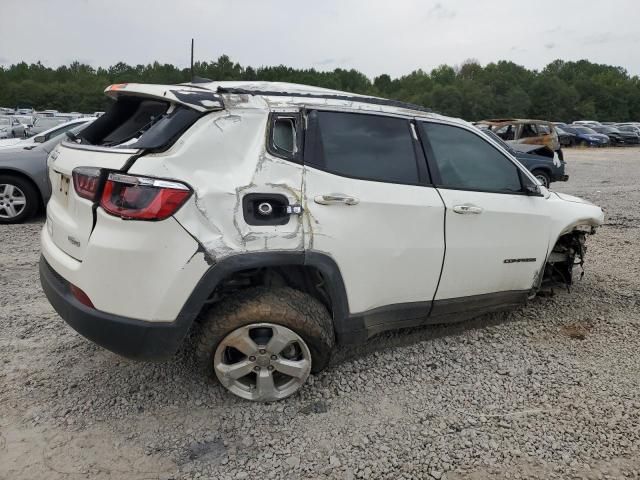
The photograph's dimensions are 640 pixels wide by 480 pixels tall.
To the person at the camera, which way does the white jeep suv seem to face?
facing away from the viewer and to the right of the viewer

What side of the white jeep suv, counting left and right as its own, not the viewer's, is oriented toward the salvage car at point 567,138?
front

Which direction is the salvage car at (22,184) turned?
to the viewer's left

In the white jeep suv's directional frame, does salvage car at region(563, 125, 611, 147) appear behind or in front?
in front

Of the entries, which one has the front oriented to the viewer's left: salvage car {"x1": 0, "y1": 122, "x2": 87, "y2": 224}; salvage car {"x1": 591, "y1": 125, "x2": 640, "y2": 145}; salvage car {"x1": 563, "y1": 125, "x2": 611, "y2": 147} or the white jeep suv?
salvage car {"x1": 0, "y1": 122, "x2": 87, "y2": 224}

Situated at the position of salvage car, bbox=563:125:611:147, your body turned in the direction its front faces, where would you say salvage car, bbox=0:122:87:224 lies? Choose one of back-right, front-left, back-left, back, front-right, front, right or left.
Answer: front-right

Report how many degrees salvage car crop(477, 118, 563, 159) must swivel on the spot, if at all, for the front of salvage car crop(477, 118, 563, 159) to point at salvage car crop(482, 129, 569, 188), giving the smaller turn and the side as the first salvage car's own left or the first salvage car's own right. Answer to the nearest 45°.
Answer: approximately 90° to the first salvage car's own left

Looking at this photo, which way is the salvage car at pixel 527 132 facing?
to the viewer's left
